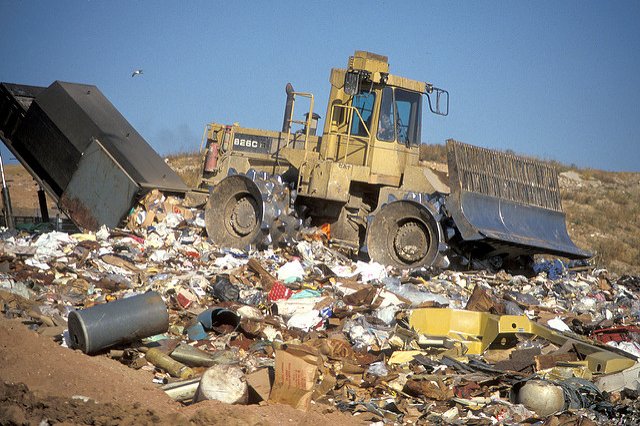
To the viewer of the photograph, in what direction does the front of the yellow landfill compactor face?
facing the viewer and to the right of the viewer
